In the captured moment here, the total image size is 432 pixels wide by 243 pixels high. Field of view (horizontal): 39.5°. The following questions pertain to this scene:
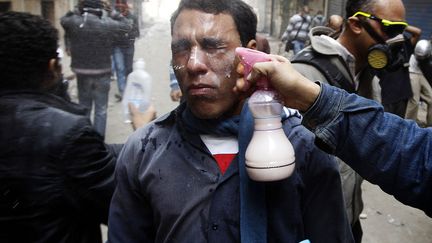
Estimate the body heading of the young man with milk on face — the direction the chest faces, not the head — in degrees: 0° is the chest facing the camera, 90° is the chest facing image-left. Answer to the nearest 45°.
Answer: approximately 0°

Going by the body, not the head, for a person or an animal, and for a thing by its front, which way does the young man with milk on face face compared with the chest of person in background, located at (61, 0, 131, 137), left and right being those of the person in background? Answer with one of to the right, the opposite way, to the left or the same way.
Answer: the opposite way

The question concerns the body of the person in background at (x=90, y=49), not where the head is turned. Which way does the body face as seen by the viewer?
away from the camera

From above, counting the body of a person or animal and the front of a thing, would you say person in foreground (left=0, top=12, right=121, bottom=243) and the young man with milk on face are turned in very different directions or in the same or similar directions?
very different directions

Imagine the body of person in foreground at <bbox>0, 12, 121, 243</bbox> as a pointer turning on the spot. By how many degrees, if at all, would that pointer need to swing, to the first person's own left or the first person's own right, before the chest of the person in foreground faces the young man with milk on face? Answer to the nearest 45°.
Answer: approximately 90° to the first person's own right

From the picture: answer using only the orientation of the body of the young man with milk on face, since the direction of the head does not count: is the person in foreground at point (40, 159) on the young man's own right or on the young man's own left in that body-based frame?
on the young man's own right

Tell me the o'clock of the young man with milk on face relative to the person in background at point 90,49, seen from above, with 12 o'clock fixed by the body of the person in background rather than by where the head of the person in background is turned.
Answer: The young man with milk on face is roughly at 6 o'clock from the person in background.

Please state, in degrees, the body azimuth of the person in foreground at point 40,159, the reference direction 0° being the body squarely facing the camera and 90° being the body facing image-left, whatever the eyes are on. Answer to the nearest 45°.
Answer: approximately 225°

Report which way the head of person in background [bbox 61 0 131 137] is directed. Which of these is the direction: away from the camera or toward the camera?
away from the camera

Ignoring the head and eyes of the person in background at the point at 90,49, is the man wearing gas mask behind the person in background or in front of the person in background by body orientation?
behind

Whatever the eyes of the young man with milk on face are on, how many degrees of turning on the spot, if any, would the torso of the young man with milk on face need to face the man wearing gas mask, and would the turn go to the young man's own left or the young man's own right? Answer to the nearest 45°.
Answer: approximately 135° to the young man's own left
